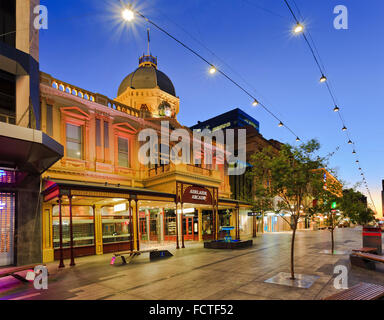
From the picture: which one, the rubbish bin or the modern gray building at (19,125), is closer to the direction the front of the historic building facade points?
the rubbish bin

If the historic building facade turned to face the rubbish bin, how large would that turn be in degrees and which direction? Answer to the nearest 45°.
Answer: approximately 45° to its left

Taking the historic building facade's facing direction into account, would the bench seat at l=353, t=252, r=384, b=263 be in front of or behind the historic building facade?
in front

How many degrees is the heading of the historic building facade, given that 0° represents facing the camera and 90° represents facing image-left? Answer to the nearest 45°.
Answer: approximately 315°
